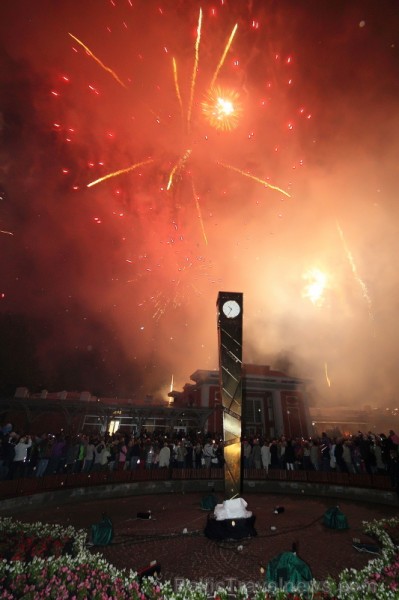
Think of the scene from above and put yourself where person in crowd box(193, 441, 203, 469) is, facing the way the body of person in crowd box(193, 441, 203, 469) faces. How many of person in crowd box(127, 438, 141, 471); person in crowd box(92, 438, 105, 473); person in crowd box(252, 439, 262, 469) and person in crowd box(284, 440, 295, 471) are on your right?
2
